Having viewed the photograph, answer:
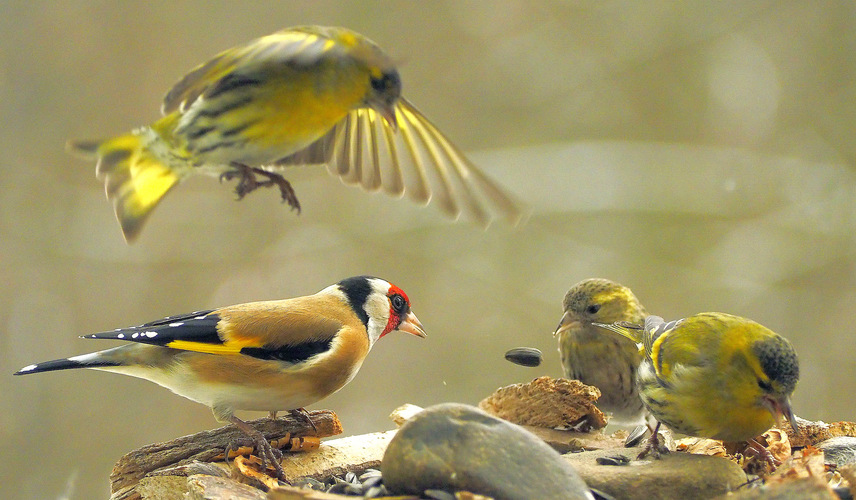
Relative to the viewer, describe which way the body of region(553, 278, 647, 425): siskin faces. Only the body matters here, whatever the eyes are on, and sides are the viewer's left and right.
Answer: facing the viewer and to the left of the viewer

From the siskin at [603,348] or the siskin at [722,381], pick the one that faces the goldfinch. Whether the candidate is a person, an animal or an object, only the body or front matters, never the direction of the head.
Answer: the siskin at [603,348]

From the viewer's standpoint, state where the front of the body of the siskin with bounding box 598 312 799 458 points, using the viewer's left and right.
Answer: facing the viewer and to the right of the viewer

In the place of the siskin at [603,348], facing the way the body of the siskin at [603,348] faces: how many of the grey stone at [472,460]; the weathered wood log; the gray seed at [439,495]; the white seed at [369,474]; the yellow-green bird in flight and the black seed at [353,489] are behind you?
0

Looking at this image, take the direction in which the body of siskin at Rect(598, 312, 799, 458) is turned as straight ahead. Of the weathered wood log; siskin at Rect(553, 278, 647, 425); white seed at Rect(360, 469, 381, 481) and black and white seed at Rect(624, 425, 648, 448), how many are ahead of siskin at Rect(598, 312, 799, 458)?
0

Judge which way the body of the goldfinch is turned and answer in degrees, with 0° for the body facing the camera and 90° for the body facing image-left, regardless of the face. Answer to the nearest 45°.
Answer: approximately 270°

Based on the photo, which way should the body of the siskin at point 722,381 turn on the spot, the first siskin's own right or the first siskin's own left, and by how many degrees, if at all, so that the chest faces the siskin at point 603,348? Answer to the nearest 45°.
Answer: approximately 180°

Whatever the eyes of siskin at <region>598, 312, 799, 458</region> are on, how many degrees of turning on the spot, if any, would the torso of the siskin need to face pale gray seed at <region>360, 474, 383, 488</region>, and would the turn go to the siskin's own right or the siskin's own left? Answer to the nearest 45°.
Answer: approximately 135° to the siskin's own right

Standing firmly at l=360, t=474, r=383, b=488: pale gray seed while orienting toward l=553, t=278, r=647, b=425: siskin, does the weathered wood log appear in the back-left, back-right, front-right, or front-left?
back-left

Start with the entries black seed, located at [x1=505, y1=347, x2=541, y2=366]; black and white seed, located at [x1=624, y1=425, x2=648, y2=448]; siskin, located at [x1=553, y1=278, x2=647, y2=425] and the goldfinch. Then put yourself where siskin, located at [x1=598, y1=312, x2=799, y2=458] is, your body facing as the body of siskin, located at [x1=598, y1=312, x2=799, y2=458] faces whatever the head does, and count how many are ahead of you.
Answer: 0

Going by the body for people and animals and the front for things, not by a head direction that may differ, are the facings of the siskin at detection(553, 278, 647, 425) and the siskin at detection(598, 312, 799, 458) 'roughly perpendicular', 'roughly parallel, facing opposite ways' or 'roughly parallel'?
roughly perpendicular

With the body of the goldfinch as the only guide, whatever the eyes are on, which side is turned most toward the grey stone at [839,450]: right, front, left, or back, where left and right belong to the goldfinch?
front

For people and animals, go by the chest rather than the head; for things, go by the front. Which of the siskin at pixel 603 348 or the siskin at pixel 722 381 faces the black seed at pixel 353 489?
the siskin at pixel 603 348

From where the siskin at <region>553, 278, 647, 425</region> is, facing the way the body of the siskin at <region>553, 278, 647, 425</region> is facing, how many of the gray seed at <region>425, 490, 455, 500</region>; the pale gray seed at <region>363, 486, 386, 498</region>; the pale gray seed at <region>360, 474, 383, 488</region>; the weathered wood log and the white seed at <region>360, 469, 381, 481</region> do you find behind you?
0

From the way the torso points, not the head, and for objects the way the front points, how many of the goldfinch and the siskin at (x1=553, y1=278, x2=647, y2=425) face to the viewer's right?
1
